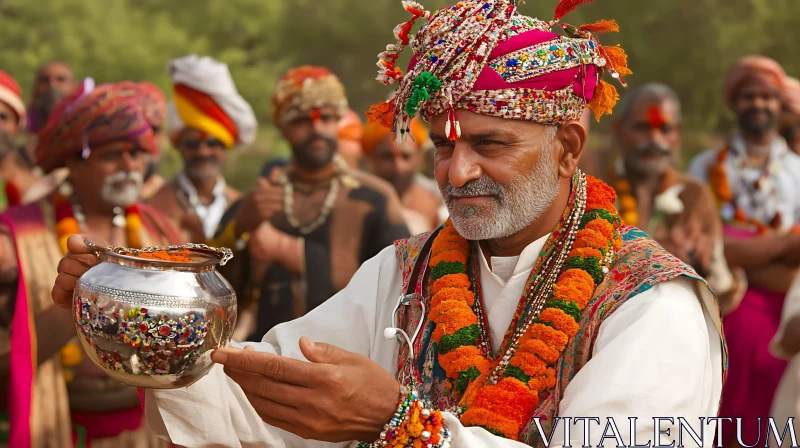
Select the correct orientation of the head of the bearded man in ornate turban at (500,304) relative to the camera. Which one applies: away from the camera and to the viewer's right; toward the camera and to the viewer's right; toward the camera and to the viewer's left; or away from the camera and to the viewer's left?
toward the camera and to the viewer's left

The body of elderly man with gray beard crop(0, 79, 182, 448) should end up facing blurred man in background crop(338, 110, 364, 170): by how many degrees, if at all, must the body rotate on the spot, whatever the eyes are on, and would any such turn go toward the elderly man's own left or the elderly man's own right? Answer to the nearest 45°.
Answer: approximately 90° to the elderly man's own left

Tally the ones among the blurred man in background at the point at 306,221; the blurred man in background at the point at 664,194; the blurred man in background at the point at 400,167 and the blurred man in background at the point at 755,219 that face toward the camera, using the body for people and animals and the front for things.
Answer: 4

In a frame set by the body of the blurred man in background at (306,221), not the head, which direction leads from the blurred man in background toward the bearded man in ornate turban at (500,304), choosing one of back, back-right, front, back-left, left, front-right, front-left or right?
front

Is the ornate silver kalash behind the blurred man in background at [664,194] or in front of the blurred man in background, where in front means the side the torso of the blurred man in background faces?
in front

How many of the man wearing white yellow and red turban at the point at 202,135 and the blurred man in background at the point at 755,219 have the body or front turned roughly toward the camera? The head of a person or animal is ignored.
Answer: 2

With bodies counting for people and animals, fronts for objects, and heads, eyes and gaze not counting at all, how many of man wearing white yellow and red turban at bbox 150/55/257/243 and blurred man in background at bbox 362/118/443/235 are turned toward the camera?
2

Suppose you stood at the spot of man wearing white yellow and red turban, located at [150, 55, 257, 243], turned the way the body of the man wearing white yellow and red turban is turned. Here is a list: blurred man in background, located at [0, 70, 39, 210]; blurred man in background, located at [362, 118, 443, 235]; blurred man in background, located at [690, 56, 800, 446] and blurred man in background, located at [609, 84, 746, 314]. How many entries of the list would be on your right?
1

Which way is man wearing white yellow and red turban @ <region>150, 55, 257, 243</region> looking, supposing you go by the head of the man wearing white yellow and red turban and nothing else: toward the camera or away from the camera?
toward the camera

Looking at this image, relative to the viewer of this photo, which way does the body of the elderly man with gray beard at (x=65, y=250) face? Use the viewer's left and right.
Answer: facing the viewer and to the right of the viewer

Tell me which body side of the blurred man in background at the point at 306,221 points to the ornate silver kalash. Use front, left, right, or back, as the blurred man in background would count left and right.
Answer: front

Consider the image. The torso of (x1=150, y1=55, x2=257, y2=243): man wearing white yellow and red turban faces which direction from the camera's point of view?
toward the camera

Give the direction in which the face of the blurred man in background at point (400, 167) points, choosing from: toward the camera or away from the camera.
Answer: toward the camera
